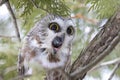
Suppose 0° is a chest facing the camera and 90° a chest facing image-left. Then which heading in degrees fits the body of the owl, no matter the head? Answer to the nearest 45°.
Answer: approximately 315°
